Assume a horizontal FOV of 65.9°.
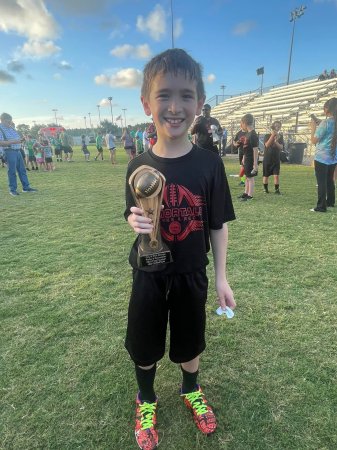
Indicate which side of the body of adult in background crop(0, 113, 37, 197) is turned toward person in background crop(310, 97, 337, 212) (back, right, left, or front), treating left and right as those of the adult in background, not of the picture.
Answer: front

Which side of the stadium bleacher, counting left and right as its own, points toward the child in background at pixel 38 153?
front

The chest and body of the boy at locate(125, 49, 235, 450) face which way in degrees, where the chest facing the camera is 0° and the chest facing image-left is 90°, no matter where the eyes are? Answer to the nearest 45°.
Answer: approximately 0°

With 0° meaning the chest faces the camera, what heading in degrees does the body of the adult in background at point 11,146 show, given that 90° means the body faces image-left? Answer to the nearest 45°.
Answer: approximately 315°

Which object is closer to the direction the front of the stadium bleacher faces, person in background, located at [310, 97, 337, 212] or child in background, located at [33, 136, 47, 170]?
the child in background

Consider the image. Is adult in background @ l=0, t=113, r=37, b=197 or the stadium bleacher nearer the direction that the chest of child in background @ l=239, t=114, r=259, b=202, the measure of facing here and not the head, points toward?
the adult in background

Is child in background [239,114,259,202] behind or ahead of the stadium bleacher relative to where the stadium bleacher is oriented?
ahead

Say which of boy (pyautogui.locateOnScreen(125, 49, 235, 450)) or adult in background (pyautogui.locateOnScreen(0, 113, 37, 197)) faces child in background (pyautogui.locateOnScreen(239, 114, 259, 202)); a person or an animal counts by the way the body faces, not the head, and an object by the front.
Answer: the adult in background
